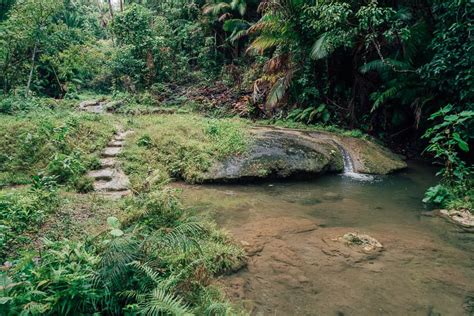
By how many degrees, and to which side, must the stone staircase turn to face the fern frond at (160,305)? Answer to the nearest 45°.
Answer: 0° — it already faces it

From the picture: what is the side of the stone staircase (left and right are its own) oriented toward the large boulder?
left

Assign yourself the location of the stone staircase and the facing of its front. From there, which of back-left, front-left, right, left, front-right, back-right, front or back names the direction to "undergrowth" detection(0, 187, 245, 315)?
front

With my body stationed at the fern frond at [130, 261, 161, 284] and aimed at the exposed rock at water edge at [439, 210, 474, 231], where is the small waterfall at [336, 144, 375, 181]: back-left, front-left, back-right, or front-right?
front-left

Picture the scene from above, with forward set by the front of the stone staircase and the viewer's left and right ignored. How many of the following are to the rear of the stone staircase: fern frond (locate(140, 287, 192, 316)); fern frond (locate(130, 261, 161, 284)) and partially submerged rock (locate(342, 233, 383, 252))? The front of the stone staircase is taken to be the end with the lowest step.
0

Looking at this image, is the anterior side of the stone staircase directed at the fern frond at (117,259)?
yes

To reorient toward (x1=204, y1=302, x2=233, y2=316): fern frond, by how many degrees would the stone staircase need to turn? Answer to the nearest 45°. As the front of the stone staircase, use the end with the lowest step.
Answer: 0° — it already faces it

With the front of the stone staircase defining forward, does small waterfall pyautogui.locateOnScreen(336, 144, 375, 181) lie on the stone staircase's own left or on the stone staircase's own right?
on the stone staircase's own left

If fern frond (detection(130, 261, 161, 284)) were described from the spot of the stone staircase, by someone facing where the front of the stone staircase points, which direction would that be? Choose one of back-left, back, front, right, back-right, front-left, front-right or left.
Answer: front

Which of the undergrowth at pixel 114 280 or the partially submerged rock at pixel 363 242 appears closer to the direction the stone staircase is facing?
the undergrowth

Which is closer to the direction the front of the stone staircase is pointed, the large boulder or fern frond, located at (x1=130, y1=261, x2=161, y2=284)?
the fern frond

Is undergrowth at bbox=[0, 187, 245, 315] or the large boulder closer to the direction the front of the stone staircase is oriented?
the undergrowth

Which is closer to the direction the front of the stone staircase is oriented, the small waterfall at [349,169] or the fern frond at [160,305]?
the fern frond

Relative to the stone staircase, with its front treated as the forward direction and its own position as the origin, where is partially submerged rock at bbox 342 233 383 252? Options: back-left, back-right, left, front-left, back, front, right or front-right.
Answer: front-left

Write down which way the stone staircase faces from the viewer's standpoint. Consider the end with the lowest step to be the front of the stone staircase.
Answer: facing the viewer

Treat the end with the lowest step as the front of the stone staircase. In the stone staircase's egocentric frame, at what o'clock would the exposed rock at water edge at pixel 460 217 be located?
The exposed rock at water edge is roughly at 10 o'clock from the stone staircase.

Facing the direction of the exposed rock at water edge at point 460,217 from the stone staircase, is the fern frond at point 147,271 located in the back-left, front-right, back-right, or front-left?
front-right
